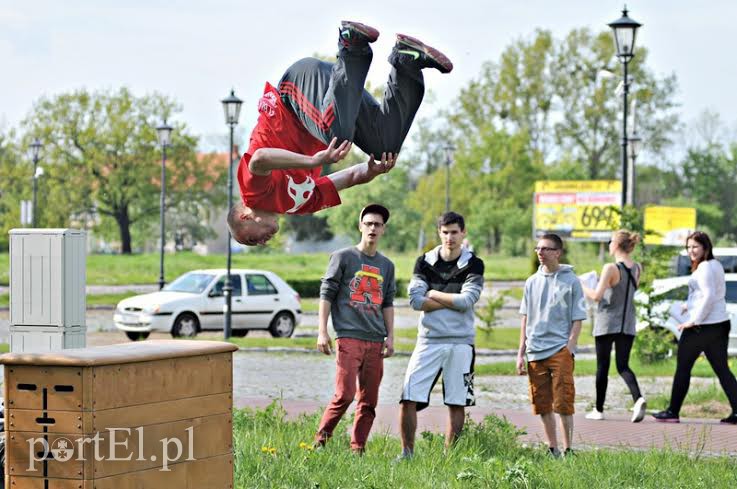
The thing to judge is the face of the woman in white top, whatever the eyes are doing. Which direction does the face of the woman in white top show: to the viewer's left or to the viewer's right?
to the viewer's left

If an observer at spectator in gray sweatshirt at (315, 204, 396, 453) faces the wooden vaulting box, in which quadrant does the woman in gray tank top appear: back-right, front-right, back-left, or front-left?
back-left

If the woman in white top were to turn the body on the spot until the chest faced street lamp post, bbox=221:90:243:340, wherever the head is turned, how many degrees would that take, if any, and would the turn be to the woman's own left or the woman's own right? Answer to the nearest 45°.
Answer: approximately 45° to the woman's own right

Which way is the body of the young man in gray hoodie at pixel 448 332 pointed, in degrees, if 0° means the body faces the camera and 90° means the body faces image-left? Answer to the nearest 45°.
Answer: approximately 0°

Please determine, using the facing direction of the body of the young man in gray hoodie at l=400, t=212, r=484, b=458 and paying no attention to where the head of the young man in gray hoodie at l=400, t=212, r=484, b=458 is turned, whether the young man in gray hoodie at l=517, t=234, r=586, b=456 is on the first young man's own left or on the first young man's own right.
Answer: on the first young man's own left

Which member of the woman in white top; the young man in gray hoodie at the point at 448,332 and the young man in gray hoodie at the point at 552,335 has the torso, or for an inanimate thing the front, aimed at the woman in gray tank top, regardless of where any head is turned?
the woman in white top

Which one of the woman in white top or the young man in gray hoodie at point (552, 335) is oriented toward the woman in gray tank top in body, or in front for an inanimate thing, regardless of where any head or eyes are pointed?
the woman in white top

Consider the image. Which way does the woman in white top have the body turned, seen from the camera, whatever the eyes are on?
to the viewer's left

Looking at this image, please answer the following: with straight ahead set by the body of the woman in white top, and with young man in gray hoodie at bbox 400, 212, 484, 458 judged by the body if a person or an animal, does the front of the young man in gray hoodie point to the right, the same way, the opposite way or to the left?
to the left

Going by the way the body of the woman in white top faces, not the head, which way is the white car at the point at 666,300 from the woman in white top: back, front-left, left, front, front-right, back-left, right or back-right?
right
